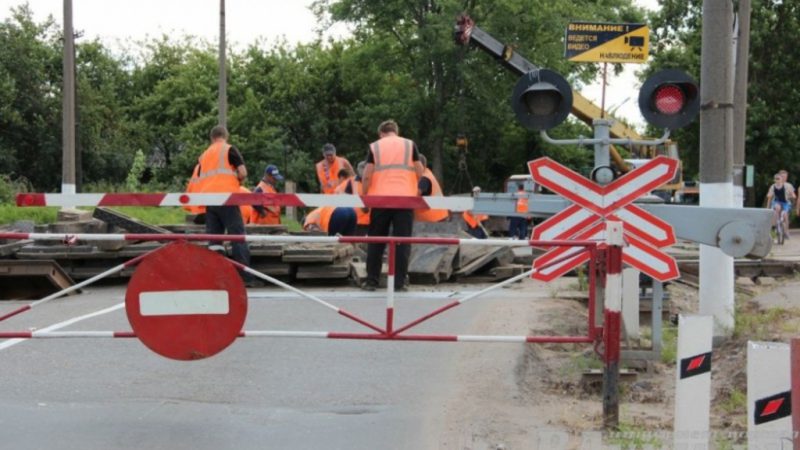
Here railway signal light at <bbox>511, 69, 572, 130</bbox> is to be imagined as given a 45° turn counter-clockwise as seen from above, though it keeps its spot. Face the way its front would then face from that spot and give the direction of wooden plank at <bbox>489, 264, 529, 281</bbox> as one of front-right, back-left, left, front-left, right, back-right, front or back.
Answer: back-left

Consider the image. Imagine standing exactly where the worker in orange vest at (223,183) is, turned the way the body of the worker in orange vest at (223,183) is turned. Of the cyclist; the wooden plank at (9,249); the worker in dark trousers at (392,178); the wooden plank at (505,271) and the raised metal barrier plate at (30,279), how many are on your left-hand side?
2

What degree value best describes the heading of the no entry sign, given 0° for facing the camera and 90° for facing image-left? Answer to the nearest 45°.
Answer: approximately 0°

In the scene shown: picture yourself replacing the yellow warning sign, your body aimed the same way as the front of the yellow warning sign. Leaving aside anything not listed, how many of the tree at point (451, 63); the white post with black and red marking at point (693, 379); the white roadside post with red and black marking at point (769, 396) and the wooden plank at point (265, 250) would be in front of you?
2

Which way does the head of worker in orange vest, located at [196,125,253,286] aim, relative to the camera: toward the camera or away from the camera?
away from the camera

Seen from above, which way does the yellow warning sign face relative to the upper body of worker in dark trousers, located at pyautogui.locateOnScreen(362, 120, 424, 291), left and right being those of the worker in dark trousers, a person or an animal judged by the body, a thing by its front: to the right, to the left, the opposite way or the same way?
the opposite way

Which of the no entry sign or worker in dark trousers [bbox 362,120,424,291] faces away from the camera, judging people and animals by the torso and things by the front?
the worker in dark trousers

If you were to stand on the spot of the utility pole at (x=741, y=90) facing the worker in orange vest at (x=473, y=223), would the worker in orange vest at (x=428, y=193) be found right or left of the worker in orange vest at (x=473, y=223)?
left

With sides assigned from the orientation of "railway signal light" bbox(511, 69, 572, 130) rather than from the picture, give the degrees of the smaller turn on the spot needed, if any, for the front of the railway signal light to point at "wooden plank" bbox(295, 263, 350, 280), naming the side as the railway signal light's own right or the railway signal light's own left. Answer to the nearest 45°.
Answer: approximately 135° to the railway signal light's own right

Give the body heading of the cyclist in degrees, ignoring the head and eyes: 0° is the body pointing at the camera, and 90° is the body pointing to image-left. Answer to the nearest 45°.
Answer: approximately 0°

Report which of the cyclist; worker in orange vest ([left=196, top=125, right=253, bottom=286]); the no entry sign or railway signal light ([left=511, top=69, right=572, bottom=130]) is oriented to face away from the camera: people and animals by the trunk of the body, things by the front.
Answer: the worker in orange vest

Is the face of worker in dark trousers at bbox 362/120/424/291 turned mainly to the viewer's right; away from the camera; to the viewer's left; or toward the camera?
away from the camera

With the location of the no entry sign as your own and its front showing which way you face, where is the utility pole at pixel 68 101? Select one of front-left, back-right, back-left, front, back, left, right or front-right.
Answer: back

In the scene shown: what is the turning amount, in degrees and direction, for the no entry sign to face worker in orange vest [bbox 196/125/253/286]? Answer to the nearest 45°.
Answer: approximately 180°

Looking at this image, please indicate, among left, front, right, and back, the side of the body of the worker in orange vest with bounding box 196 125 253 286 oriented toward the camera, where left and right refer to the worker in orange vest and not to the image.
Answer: back
